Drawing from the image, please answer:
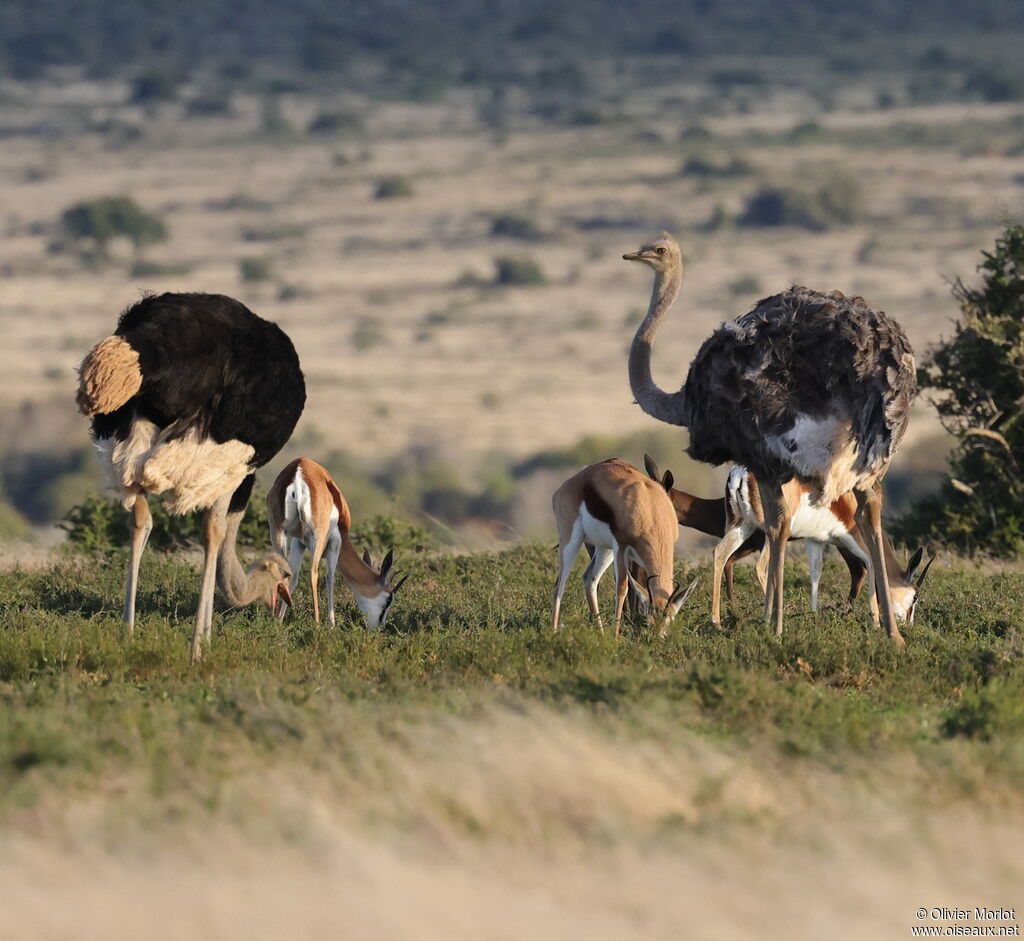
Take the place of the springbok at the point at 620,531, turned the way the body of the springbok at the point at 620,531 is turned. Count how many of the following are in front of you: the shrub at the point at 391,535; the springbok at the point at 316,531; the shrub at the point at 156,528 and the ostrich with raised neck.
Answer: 1

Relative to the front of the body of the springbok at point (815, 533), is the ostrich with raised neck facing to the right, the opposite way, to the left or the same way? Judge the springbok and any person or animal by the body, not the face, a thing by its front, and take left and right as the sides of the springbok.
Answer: the opposite way

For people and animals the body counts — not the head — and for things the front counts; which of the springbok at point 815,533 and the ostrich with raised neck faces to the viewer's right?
the springbok

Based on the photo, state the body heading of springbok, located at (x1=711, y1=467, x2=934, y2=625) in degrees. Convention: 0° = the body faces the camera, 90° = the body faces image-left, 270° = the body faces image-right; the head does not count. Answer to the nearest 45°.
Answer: approximately 270°

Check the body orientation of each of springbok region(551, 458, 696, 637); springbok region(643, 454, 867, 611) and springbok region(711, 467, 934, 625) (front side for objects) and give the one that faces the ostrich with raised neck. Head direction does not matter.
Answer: springbok region(551, 458, 696, 637)

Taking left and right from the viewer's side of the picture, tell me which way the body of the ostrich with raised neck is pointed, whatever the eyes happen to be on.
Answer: facing to the left of the viewer

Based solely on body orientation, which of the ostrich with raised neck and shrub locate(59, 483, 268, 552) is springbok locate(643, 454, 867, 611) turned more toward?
the shrub

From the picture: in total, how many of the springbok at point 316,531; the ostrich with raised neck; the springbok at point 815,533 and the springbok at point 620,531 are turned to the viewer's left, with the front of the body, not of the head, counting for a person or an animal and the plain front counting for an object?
1

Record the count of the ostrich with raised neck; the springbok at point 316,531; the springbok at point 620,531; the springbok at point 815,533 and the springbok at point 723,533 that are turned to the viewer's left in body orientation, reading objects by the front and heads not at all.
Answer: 2

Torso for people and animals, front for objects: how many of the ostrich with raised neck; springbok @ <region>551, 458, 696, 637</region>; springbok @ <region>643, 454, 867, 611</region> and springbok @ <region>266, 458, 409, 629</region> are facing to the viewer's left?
2

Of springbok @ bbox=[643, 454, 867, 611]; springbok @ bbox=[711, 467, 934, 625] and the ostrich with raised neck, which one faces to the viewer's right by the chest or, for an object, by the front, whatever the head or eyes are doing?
springbok @ bbox=[711, 467, 934, 625]

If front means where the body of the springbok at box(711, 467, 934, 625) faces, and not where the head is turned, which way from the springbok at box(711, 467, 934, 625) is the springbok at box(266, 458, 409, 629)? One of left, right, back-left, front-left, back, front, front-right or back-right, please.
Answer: back

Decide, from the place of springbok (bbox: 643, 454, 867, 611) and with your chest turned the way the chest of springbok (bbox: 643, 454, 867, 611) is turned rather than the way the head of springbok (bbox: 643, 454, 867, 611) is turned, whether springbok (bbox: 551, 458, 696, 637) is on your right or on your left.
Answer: on your left

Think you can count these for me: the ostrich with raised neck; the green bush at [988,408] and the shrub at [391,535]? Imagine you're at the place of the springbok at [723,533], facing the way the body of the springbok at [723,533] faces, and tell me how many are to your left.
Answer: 1

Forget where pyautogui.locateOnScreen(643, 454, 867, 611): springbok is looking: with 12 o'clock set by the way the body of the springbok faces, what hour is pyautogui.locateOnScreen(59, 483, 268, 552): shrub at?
The shrub is roughly at 1 o'clock from the springbok.
